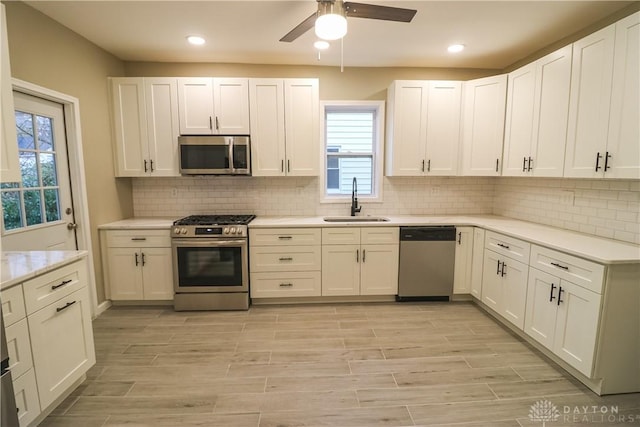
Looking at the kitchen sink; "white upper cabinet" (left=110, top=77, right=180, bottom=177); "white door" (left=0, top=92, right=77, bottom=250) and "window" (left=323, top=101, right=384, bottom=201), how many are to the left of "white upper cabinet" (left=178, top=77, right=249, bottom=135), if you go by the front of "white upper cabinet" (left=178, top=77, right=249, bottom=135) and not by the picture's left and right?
2

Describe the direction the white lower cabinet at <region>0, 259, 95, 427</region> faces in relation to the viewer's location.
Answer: facing the viewer and to the right of the viewer

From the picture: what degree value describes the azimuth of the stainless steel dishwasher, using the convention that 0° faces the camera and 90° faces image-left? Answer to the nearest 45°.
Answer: approximately 0°

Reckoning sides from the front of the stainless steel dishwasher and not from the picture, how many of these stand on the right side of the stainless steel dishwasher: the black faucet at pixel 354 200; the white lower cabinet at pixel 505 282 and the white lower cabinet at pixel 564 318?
1

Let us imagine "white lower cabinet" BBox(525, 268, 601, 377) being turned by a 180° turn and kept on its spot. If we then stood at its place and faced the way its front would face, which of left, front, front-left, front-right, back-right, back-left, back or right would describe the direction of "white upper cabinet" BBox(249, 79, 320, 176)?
back-left

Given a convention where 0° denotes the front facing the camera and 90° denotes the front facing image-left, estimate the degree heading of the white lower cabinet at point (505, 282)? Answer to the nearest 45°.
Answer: approximately 45°

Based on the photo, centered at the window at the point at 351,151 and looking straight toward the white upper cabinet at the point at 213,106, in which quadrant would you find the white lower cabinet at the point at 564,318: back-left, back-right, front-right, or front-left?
back-left

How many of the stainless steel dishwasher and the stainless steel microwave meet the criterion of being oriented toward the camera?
2

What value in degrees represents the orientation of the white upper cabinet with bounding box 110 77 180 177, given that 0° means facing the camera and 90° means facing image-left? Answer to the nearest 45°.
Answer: approximately 0°
